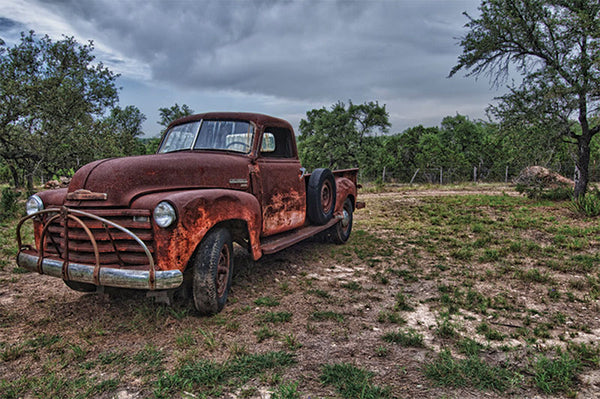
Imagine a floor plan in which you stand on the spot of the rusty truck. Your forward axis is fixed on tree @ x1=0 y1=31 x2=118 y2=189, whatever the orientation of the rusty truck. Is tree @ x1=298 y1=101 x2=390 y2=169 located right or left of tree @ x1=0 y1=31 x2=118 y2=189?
right

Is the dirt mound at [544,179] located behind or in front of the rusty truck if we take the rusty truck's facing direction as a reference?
behind

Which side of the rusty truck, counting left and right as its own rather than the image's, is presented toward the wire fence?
back

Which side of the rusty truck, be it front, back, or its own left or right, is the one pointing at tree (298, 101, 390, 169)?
back

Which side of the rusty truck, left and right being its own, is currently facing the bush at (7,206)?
right

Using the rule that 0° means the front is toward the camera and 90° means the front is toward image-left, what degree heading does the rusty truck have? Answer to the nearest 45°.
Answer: approximately 45°

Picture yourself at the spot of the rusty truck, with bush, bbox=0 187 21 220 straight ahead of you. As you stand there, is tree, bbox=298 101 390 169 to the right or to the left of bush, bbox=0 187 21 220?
right
